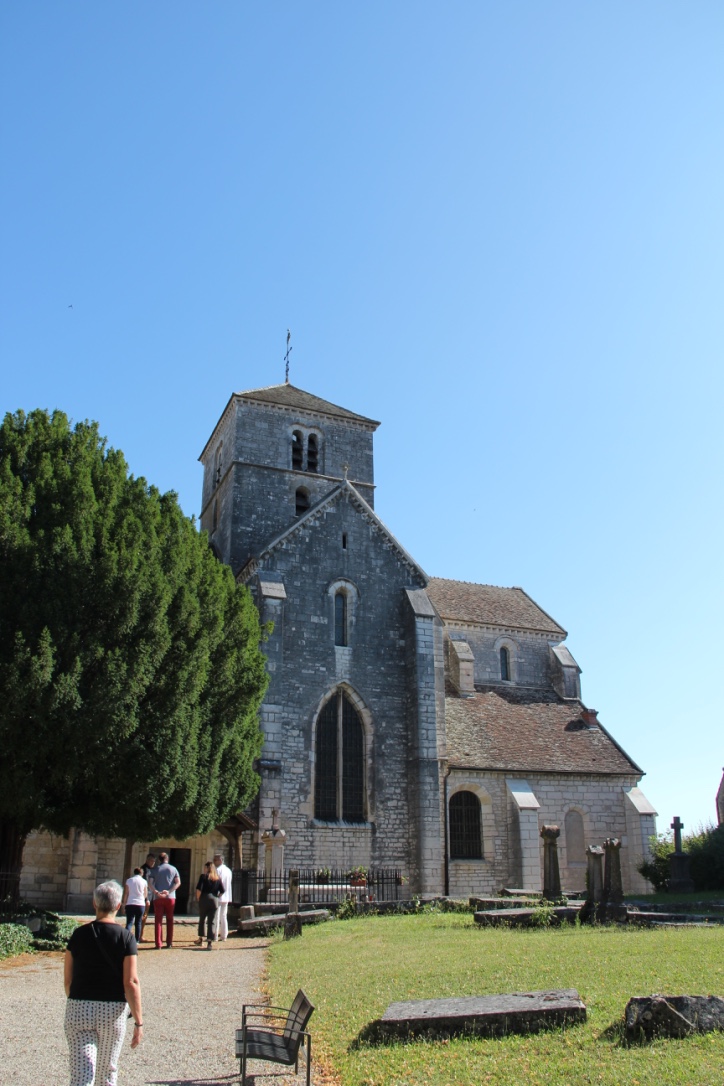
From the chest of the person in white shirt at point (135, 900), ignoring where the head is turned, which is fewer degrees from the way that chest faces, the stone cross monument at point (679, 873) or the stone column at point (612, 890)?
the stone cross monument

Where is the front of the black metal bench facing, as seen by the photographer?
facing to the left of the viewer

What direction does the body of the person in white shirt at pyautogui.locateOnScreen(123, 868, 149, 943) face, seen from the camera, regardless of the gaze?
away from the camera

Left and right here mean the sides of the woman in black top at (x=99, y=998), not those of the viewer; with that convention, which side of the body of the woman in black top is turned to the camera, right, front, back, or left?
back

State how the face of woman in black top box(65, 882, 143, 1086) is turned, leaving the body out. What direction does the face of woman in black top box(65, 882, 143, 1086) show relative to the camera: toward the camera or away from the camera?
away from the camera

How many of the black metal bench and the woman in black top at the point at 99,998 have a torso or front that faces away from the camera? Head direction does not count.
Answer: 1

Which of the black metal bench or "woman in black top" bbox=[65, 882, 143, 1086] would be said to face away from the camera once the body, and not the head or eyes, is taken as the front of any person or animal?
the woman in black top

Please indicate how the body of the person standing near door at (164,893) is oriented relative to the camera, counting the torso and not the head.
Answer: away from the camera

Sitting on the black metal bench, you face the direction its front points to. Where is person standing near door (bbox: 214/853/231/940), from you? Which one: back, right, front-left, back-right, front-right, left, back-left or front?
right

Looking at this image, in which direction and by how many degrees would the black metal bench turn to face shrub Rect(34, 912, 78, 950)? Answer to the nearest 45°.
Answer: approximately 90° to its right

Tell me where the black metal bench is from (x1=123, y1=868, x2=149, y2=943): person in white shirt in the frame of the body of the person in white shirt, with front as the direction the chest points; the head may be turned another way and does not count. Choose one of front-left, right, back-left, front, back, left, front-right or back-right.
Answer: back

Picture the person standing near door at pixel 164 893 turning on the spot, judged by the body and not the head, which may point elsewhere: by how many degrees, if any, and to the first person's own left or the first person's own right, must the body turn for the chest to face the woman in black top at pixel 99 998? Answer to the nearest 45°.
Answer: approximately 180°
